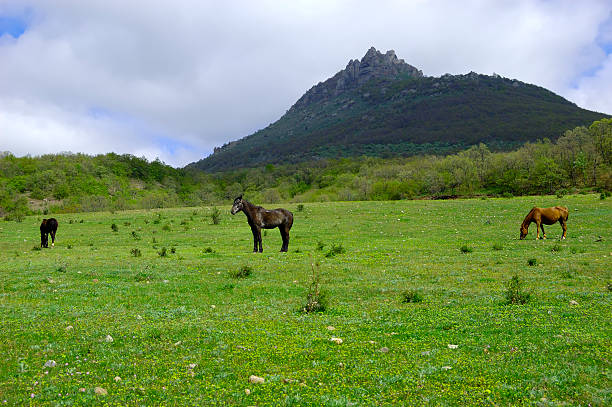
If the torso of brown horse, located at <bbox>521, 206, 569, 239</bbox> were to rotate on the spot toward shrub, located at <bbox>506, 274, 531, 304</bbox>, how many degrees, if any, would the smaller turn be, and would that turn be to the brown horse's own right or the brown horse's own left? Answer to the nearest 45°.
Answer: approximately 90° to the brown horse's own left

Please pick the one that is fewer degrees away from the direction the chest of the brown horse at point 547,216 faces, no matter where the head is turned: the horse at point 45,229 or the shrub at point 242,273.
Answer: the horse

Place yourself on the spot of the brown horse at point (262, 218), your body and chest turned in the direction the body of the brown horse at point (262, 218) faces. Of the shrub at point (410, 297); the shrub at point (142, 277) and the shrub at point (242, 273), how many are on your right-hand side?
0

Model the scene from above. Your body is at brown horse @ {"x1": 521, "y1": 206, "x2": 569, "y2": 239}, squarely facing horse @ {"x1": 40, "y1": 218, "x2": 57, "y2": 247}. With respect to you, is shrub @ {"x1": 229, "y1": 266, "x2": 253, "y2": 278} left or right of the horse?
left

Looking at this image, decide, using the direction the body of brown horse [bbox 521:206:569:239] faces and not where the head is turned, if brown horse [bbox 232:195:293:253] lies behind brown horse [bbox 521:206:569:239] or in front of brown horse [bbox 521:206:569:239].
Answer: in front

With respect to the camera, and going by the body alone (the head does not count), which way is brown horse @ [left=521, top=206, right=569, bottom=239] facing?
to the viewer's left

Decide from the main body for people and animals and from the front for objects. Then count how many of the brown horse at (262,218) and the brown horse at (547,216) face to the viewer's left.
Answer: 2

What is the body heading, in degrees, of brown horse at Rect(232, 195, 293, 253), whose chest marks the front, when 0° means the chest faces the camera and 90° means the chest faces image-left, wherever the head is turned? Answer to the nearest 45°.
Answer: approximately 90°

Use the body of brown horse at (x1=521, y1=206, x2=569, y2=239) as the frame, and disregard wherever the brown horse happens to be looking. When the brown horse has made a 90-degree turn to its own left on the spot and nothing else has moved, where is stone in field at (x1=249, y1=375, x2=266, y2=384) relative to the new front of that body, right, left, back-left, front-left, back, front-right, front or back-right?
front

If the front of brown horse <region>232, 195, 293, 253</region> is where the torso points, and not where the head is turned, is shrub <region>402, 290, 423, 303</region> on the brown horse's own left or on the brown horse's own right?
on the brown horse's own left

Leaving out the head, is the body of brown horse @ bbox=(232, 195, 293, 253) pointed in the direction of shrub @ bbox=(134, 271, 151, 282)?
no

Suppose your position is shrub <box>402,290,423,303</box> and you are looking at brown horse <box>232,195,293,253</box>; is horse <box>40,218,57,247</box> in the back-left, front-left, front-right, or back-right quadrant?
front-left

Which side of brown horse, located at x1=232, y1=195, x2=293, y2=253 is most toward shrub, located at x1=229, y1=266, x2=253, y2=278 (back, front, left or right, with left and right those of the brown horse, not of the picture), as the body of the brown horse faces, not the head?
left

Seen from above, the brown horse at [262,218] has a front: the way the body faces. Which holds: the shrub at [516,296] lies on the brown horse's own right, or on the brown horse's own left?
on the brown horse's own left

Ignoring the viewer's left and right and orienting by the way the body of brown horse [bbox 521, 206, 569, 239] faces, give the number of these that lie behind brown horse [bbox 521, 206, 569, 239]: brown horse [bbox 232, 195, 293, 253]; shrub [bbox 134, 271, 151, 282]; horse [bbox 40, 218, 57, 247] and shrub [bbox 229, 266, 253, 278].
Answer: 0

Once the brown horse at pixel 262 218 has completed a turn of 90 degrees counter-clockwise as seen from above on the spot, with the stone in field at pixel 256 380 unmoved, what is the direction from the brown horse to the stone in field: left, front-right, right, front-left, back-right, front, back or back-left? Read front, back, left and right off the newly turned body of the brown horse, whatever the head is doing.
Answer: front
